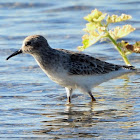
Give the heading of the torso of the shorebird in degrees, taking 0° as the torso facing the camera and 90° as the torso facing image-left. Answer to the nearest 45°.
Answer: approximately 90°

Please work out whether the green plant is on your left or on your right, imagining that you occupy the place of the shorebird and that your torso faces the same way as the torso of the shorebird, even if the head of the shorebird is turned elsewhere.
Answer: on your right
